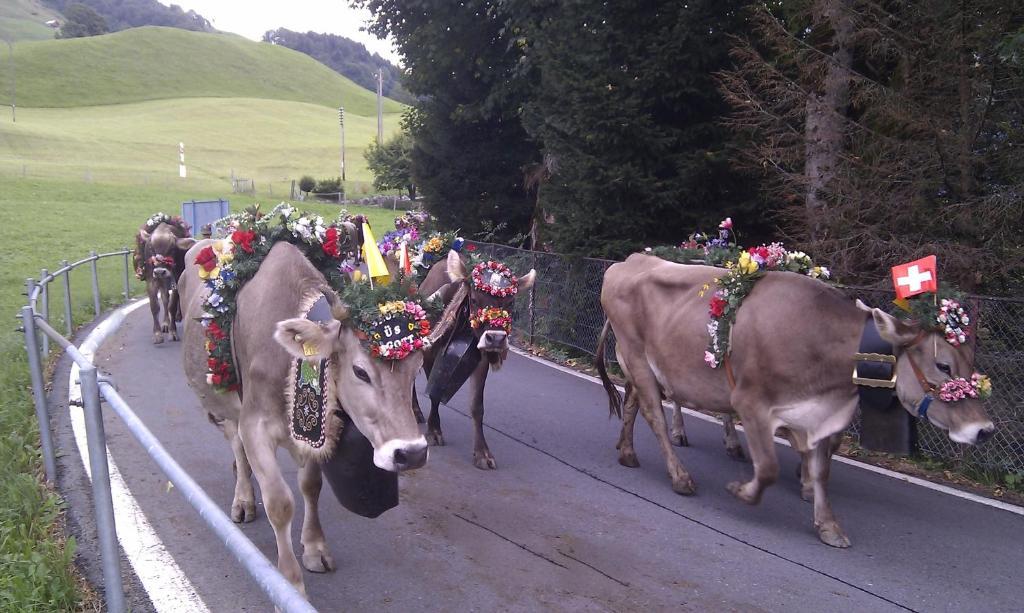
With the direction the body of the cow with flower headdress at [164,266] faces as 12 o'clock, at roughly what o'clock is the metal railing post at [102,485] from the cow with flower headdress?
The metal railing post is roughly at 12 o'clock from the cow with flower headdress.

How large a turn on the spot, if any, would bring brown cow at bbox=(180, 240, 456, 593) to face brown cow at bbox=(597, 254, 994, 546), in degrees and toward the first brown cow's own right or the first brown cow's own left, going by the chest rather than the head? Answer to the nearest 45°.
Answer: approximately 45° to the first brown cow's own left

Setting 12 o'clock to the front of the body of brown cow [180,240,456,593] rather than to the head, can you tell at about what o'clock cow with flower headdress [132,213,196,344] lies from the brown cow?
The cow with flower headdress is roughly at 7 o'clock from the brown cow.

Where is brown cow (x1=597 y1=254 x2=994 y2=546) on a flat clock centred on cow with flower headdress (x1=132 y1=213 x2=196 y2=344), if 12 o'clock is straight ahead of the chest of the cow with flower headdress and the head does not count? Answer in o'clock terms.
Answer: The brown cow is roughly at 11 o'clock from the cow with flower headdress.

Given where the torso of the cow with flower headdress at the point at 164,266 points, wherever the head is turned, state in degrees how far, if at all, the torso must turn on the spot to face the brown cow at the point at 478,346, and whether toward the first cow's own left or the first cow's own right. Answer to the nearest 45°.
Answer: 0° — it already faces it

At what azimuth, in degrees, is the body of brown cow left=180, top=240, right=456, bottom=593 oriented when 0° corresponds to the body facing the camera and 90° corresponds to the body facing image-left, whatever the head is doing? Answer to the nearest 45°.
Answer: approximately 315°

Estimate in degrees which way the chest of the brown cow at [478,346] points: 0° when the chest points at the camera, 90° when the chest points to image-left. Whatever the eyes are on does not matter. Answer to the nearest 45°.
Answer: approximately 315°

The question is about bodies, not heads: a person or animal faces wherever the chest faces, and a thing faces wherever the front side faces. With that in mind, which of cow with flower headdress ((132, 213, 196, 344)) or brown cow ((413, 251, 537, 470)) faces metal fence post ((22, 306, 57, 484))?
the cow with flower headdress

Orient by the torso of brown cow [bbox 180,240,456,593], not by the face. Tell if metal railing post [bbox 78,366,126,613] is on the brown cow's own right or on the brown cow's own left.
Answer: on the brown cow's own right
